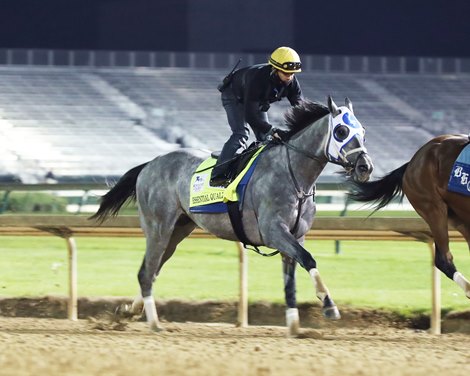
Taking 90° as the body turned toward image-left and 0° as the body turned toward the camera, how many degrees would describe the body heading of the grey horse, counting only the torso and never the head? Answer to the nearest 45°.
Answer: approximately 315°

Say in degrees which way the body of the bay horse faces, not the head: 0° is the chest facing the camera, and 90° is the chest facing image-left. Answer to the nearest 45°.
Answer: approximately 270°

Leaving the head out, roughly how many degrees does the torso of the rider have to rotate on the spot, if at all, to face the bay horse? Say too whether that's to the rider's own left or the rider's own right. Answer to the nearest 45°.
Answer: approximately 45° to the rider's own left

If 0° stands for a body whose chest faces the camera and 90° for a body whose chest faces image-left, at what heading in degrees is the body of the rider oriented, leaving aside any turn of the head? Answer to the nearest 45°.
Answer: approximately 315°
